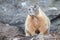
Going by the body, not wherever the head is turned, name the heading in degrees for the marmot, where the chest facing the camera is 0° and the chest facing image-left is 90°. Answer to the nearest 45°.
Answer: approximately 0°
